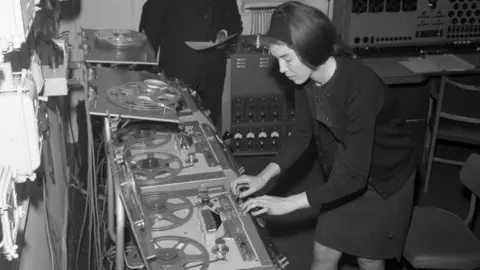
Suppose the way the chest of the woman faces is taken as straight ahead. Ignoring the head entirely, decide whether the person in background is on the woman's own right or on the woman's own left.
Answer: on the woman's own right

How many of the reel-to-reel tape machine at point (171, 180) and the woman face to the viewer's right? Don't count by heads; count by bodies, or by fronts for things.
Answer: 1

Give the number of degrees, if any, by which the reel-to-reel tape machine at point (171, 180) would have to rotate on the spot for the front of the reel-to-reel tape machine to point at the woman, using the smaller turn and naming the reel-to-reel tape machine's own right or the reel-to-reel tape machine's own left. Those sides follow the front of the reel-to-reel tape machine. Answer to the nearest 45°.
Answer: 0° — it already faces them

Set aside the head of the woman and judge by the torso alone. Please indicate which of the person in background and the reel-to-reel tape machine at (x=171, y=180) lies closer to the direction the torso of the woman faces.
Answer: the reel-to-reel tape machine

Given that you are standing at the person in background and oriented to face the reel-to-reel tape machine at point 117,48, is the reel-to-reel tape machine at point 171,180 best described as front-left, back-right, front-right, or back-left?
front-left

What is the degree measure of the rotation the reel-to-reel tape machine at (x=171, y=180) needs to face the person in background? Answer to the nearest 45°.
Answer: approximately 90° to its left

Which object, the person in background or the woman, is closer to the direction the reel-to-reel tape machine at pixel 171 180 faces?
the woman

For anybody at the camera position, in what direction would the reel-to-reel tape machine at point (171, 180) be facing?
facing to the right of the viewer

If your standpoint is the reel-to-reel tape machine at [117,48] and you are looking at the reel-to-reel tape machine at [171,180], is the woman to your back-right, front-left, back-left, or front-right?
front-left

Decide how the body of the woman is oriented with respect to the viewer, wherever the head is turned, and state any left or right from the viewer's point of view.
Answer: facing the viewer and to the left of the viewer

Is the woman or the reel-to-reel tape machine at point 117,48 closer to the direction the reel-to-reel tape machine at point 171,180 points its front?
the woman

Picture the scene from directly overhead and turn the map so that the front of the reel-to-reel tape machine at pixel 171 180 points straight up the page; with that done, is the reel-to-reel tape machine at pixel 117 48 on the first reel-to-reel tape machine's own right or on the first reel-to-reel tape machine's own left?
on the first reel-to-reel tape machine's own left

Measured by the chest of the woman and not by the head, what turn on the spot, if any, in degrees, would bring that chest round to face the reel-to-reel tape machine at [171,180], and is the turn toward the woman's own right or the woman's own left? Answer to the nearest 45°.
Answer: approximately 45° to the woman's own right

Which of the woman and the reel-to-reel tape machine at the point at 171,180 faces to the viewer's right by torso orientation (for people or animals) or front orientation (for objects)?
the reel-to-reel tape machine

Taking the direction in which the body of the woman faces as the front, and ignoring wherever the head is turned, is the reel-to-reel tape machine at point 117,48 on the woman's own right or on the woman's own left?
on the woman's own right
